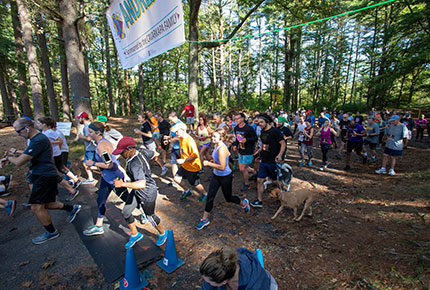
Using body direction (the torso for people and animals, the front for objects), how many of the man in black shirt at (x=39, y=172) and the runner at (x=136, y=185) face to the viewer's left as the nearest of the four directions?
2

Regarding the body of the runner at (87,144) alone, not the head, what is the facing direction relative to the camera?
to the viewer's left

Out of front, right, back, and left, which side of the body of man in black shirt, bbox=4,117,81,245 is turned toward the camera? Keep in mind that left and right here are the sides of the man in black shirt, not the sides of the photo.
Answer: left

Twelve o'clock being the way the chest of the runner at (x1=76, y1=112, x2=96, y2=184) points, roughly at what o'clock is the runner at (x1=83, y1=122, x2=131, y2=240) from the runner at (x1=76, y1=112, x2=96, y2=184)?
the runner at (x1=83, y1=122, x2=131, y2=240) is roughly at 9 o'clock from the runner at (x1=76, y1=112, x2=96, y2=184).

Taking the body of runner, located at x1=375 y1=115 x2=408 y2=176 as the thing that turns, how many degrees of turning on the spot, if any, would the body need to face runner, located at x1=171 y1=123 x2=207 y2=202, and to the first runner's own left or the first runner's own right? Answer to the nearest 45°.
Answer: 0° — they already face them

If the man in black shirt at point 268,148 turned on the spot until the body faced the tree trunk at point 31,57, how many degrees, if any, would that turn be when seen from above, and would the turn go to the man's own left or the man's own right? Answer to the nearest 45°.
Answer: approximately 45° to the man's own right

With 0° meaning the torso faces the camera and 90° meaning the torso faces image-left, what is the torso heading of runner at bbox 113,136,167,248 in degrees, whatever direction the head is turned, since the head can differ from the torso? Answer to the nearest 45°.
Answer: approximately 90°

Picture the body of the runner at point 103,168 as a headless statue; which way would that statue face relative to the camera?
to the viewer's left

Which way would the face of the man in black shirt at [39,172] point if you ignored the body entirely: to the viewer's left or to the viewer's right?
to the viewer's left
